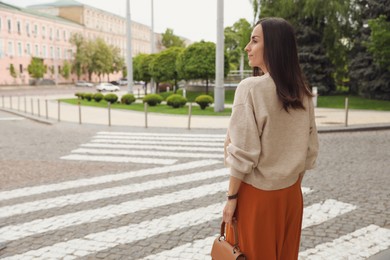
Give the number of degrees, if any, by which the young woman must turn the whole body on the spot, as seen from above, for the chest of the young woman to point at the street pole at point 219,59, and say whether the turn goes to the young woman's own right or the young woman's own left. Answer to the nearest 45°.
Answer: approximately 45° to the young woman's own right

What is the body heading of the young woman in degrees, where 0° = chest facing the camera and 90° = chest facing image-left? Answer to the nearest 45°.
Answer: approximately 135°

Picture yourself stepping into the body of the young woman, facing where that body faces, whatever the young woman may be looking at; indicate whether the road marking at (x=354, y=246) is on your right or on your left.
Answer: on your right

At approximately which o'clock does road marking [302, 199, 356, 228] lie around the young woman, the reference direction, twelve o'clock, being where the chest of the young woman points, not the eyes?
The road marking is roughly at 2 o'clock from the young woman.

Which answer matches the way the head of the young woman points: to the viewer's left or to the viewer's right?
to the viewer's left

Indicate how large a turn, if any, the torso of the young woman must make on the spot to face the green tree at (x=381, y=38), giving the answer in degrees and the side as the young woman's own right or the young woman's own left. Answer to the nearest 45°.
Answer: approximately 45° to the young woman's own right

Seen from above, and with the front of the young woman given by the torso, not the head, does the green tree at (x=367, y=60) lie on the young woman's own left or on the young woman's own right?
on the young woman's own right
